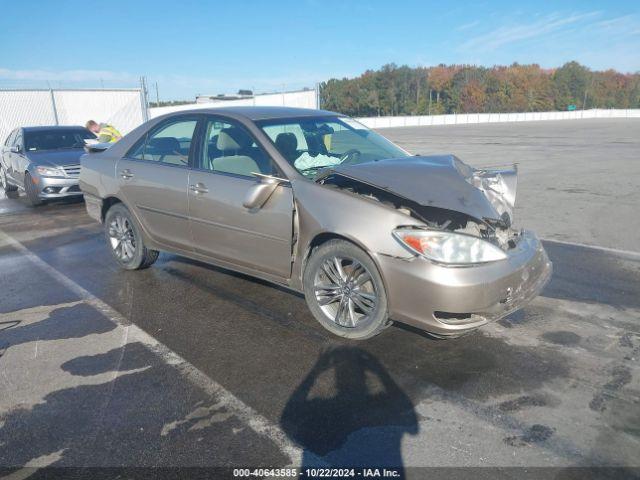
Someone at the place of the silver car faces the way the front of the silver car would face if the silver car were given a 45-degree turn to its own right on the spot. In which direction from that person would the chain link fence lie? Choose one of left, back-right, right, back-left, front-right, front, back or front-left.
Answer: back

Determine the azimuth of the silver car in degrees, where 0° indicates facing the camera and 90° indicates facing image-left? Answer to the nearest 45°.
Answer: approximately 315°

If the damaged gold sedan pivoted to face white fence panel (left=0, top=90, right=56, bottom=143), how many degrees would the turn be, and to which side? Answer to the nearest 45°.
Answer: approximately 180°

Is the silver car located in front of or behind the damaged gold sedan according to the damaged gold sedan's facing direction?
behind

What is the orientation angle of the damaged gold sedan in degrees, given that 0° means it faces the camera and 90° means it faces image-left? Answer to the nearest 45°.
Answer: approximately 315°

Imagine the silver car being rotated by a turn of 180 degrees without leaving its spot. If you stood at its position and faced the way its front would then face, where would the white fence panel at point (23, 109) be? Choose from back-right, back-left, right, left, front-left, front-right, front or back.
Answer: front-right
